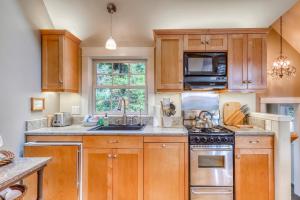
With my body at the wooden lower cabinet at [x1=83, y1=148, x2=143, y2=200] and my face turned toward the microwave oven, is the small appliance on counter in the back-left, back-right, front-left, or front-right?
back-left

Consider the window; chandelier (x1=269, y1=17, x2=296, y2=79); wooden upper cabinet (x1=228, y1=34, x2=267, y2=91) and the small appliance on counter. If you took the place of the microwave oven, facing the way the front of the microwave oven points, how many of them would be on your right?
2

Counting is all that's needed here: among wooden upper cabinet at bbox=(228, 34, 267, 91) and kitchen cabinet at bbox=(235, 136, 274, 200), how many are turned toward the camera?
2

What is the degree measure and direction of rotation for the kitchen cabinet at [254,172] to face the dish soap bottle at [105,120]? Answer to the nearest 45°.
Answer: approximately 90° to its right

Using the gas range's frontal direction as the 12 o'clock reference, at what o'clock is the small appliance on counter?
The small appliance on counter is roughly at 3 o'clock from the gas range.

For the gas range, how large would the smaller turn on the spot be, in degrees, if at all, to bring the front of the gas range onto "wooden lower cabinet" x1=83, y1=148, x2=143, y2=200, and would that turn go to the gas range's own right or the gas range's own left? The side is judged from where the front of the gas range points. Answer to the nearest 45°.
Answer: approximately 90° to the gas range's own right

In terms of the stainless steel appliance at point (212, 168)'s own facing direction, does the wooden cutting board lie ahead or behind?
behind

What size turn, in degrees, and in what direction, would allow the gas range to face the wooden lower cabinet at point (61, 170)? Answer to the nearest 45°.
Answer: approximately 90° to its right

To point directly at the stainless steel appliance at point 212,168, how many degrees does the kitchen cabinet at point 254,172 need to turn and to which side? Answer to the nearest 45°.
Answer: approximately 45° to its right
